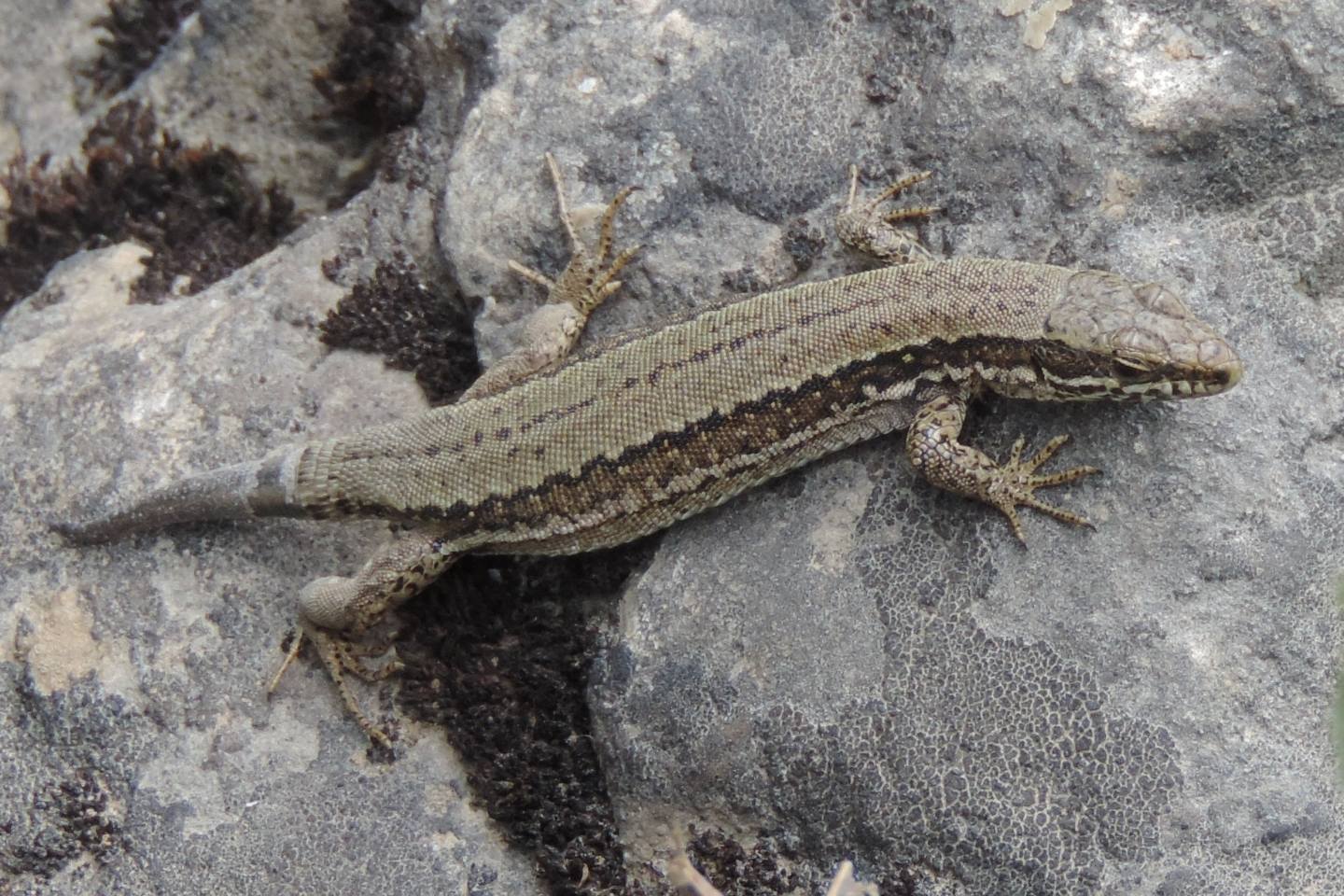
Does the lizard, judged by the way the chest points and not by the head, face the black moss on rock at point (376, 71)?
no

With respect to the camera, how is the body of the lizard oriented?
to the viewer's right
